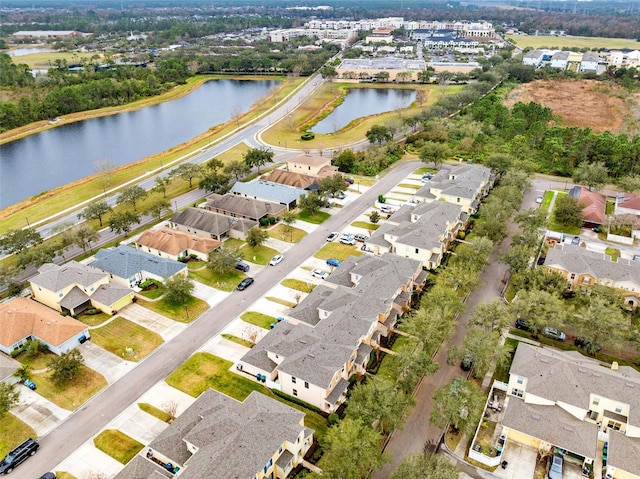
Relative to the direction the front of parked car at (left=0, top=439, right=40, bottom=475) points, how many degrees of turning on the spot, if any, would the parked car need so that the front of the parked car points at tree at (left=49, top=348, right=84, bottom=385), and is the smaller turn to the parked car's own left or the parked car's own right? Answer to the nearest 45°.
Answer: approximately 180°

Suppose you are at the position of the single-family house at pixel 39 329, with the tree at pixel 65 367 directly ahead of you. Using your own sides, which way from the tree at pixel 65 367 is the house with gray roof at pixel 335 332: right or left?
left

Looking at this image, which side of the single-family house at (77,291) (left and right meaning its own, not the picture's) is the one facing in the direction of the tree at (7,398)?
right

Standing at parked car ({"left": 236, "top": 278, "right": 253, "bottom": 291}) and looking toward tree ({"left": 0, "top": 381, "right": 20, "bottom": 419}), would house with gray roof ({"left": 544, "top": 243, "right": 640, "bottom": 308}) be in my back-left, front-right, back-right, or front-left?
back-left

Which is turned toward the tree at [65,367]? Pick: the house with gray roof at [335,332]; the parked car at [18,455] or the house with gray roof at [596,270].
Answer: the house with gray roof at [596,270]

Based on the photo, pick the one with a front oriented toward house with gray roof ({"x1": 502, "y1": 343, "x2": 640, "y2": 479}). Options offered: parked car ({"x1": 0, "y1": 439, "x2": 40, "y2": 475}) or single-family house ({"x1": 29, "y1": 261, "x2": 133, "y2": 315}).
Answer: the single-family house

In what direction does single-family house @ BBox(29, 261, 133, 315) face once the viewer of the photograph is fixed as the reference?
facing the viewer and to the right of the viewer

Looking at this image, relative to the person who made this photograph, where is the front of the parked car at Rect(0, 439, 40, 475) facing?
facing the viewer and to the left of the viewer

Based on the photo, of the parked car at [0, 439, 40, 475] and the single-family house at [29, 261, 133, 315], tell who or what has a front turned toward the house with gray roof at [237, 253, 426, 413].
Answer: the single-family house

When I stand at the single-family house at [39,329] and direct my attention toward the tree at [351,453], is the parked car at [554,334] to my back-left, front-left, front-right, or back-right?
front-left

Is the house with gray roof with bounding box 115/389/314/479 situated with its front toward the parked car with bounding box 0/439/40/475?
no

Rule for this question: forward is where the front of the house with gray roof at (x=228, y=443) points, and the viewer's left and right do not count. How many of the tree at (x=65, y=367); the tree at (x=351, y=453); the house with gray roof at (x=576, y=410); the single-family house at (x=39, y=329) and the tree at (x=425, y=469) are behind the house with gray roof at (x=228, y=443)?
2
